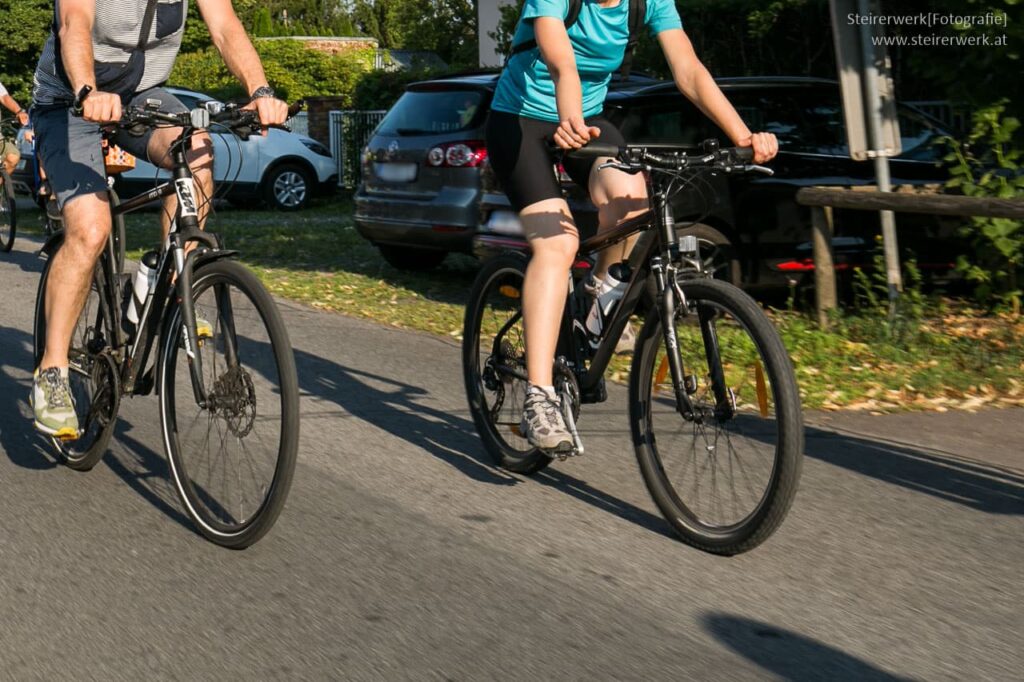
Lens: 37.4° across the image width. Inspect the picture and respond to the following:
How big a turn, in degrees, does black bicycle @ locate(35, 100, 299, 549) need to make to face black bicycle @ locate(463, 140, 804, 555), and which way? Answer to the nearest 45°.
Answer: approximately 45° to its left

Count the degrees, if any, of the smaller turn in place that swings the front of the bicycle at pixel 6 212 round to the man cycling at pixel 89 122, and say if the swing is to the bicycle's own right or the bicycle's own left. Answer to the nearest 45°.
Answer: approximately 45° to the bicycle's own right

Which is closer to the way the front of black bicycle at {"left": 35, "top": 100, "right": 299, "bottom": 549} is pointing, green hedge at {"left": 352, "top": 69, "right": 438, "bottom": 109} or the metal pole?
the metal pole

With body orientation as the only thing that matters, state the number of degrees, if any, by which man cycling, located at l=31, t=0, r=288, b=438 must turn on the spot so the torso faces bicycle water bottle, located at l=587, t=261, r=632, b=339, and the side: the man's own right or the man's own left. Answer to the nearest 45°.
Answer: approximately 45° to the man's own left

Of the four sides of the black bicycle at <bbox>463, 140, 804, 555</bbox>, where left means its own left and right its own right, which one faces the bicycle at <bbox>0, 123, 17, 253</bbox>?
back

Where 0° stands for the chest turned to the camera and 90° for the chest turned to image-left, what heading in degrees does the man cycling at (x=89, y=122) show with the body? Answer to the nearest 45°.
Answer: approximately 315°

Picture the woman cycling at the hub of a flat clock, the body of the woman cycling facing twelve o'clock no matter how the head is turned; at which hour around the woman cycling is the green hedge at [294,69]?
The green hedge is roughly at 7 o'clock from the woman cycling.

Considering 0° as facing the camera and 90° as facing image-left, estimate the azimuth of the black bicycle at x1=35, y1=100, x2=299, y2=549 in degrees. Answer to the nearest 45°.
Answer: approximately 315°

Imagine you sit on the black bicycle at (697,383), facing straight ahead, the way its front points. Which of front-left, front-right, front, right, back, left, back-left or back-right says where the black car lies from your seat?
back-left

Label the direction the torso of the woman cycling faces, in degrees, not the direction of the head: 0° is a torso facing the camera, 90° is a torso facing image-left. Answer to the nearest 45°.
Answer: approximately 315°
